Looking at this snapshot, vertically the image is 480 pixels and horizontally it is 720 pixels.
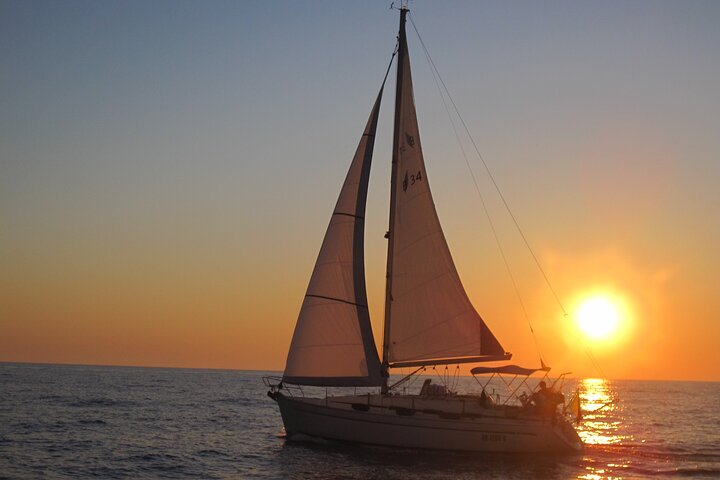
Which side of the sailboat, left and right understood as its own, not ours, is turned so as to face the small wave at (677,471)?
back

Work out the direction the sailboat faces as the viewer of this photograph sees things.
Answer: facing to the left of the viewer
